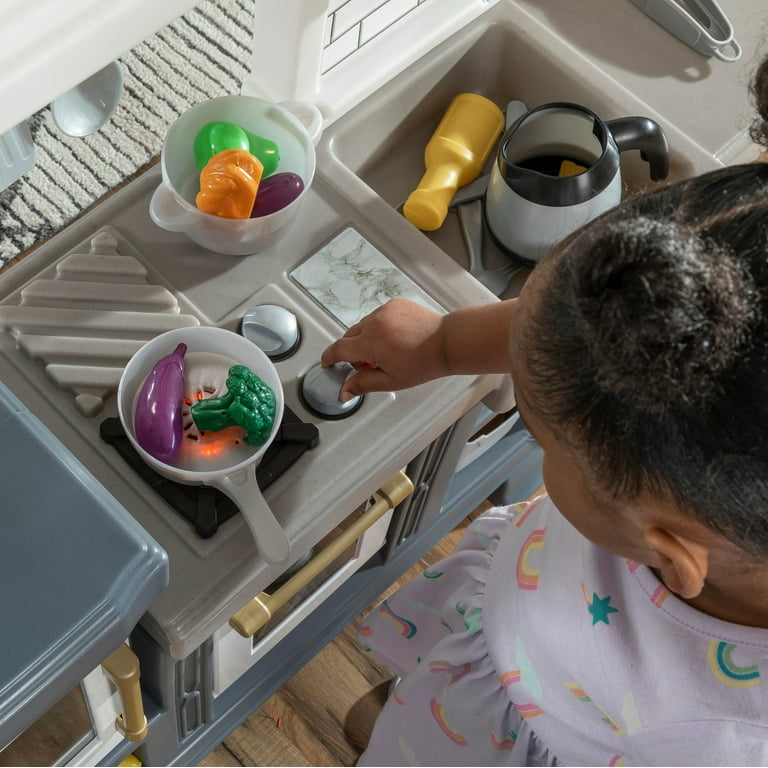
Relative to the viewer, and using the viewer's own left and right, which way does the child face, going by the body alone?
facing away from the viewer and to the left of the viewer

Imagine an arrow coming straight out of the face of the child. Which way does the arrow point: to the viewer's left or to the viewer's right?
to the viewer's left

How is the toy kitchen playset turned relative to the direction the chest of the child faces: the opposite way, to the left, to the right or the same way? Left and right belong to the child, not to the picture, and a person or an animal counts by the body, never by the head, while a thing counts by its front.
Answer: the opposite way
